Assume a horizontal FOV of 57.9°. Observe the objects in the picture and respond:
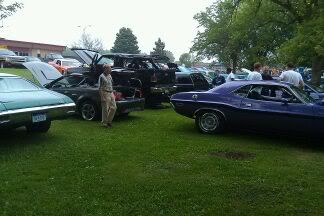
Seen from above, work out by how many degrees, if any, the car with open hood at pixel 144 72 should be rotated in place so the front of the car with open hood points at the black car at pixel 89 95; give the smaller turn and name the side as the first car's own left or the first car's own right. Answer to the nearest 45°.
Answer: approximately 90° to the first car's own left

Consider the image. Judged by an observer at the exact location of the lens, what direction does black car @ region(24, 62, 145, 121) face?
facing away from the viewer and to the left of the viewer

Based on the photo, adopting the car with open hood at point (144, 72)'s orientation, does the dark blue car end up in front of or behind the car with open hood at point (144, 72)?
behind

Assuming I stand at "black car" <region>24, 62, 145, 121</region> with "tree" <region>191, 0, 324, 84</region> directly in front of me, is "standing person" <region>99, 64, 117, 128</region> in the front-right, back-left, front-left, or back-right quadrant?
back-right

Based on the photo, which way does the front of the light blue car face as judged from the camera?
facing away from the viewer and to the left of the viewer

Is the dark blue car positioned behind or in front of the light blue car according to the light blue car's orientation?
behind
